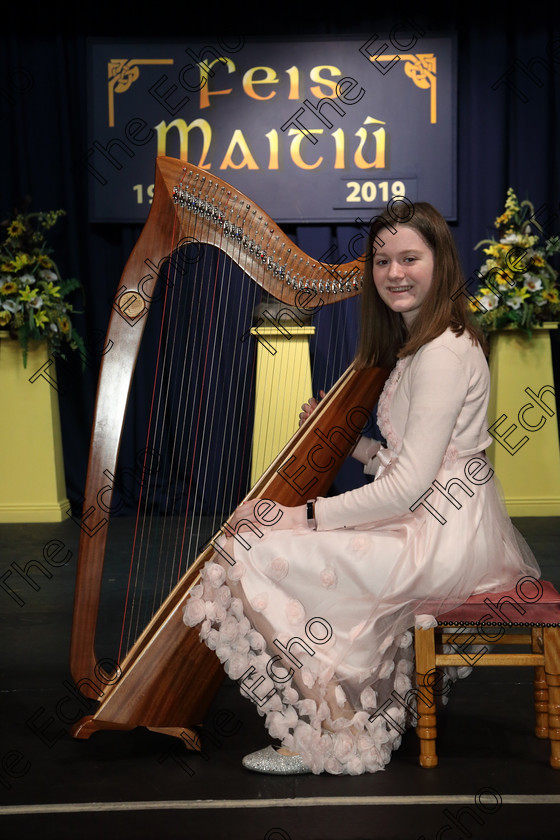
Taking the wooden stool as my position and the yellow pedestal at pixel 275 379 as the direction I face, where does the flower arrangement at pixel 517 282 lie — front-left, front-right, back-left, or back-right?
front-right

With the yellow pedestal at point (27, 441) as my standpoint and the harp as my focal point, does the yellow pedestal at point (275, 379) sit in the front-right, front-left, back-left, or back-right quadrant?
front-left

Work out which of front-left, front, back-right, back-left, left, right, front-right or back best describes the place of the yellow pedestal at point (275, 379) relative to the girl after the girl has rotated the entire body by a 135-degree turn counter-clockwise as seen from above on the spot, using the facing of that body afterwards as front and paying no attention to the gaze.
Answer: back-left

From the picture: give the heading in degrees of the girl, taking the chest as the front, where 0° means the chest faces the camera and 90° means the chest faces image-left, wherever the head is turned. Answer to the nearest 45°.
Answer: approximately 90°

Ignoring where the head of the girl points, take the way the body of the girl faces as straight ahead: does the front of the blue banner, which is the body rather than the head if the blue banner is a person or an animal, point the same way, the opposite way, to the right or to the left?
to the left

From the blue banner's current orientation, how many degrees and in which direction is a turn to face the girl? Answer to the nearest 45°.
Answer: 0° — it already faces them

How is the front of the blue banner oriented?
toward the camera

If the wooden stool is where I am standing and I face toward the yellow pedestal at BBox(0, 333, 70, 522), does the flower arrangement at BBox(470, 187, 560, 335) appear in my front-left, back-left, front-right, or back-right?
front-right

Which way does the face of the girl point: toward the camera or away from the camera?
toward the camera

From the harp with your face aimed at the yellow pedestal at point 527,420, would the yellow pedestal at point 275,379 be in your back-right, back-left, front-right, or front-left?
front-left

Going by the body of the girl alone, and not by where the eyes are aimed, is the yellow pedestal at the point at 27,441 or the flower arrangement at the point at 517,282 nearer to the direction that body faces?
the yellow pedestal

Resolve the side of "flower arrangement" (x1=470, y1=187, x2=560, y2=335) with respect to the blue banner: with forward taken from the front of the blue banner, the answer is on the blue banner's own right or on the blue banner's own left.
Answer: on the blue banner's own left

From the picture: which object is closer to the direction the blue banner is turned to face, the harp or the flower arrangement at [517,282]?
the harp

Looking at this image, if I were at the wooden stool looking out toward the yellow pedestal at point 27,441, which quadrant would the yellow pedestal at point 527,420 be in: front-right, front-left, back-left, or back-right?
front-right
